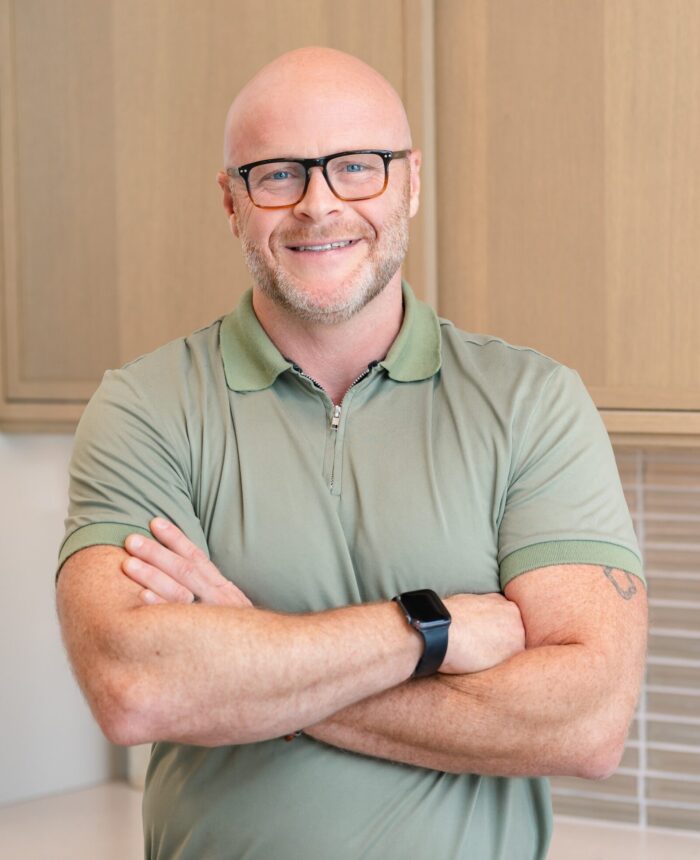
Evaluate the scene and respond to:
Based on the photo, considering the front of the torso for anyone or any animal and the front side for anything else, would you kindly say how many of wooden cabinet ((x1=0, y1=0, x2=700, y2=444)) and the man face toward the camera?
2

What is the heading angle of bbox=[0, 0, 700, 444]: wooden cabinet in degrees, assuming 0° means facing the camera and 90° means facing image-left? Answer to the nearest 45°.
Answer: approximately 0°

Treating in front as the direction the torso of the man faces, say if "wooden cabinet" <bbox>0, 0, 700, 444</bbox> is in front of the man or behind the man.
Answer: behind

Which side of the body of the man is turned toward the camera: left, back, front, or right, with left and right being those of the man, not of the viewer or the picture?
front

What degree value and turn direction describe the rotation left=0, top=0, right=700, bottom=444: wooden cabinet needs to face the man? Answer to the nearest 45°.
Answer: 0° — it already faces them
